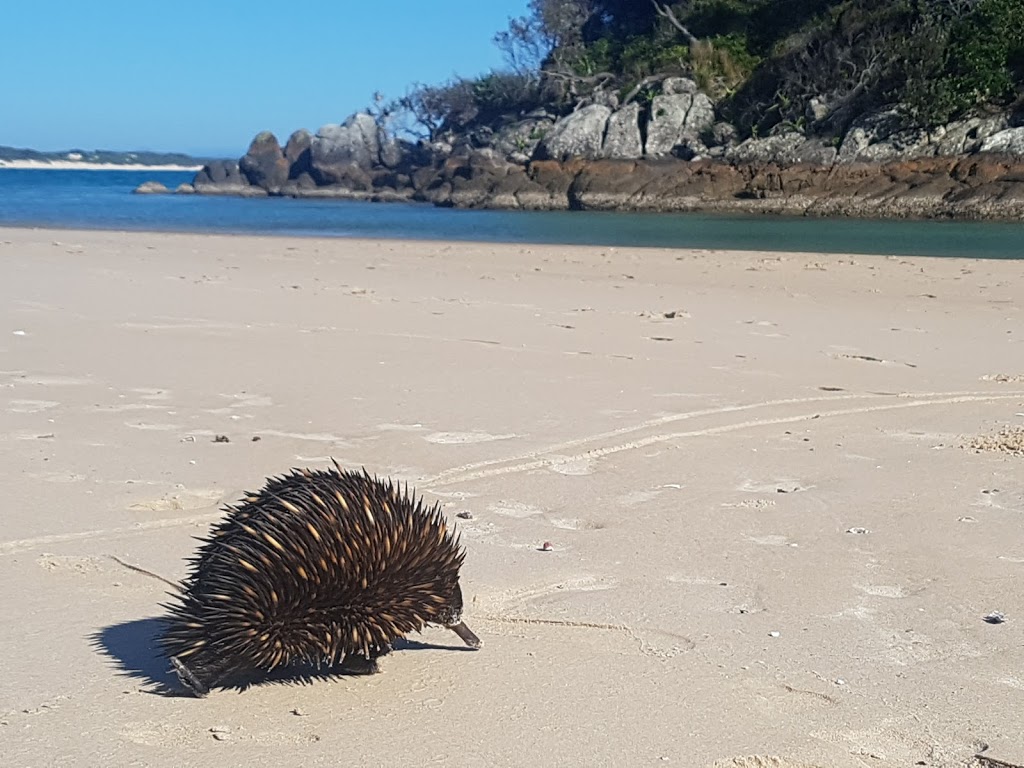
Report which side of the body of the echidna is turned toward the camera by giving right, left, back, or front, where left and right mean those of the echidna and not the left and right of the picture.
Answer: right
